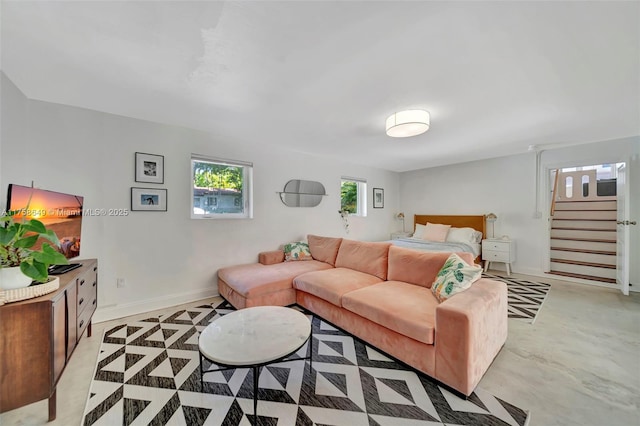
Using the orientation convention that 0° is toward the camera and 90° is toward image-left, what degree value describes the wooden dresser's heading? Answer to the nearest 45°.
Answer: approximately 270°

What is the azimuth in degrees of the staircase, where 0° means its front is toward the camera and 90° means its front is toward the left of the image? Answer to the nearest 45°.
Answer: approximately 0°

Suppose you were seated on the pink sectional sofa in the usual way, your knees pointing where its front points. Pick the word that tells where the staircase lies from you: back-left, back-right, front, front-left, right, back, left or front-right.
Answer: back

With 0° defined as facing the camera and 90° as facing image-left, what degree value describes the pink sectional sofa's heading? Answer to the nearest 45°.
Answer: approximately 45°

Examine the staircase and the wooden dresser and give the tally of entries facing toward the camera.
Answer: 1

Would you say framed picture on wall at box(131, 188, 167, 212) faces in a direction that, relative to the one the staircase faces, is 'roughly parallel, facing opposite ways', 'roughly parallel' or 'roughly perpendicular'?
roughly perpendicular

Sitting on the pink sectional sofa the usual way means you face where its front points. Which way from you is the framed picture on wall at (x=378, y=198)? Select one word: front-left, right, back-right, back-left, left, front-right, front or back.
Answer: back-right
